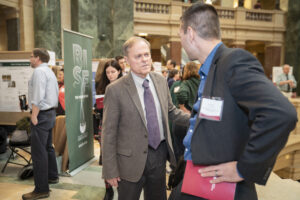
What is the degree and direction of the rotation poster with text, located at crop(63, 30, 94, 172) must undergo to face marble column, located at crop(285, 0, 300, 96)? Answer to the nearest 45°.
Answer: approximately 90° to its left

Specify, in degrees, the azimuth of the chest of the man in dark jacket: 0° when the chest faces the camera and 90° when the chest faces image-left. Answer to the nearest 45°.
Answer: approximately 90°

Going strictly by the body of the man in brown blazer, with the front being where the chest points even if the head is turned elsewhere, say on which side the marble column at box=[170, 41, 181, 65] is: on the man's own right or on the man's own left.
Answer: on the man's own left

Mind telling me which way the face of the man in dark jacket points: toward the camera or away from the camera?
away from the camera

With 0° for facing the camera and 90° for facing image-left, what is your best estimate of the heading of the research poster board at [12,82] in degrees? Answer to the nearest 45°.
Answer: approximately 0°
